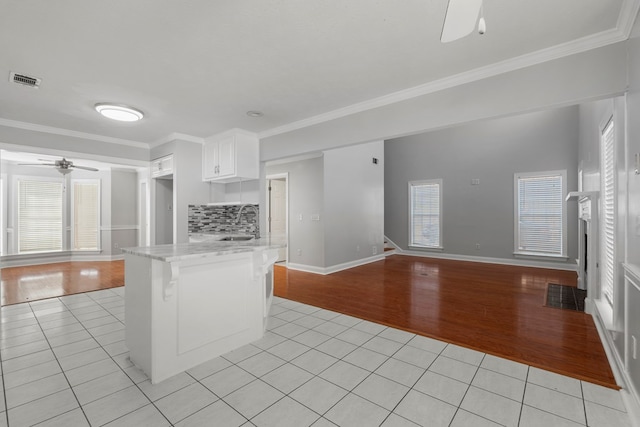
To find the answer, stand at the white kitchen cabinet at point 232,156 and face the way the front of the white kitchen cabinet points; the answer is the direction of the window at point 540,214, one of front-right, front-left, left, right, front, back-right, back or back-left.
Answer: back-left

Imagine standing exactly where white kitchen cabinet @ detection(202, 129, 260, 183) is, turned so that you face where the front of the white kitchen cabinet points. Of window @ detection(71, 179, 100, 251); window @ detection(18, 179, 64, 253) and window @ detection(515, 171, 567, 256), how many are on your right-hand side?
2

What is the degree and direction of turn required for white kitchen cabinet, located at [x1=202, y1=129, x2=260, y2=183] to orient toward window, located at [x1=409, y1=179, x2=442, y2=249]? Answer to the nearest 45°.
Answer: approximately 135° to its left

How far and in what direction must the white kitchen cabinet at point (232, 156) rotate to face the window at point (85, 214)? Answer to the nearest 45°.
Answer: approximately 90° to its right

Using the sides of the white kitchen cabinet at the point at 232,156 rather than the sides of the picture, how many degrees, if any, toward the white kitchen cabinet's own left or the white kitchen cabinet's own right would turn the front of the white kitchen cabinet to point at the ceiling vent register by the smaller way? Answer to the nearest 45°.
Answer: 0° — it already faces it

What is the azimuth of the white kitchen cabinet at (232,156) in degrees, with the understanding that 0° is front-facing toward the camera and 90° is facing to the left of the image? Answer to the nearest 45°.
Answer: approximately 45°

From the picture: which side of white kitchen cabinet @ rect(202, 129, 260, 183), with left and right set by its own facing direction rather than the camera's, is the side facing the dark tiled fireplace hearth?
left

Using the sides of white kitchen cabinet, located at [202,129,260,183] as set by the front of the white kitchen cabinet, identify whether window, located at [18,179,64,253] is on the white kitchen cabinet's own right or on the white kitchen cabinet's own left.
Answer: on the white kitchen cabinet's own right

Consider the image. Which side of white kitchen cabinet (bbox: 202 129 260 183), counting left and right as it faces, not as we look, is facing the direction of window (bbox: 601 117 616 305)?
left

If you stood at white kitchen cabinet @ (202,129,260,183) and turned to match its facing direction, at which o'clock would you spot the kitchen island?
The kitchen island is roughly at 11 o'clock from the white kitchen cabinet.
